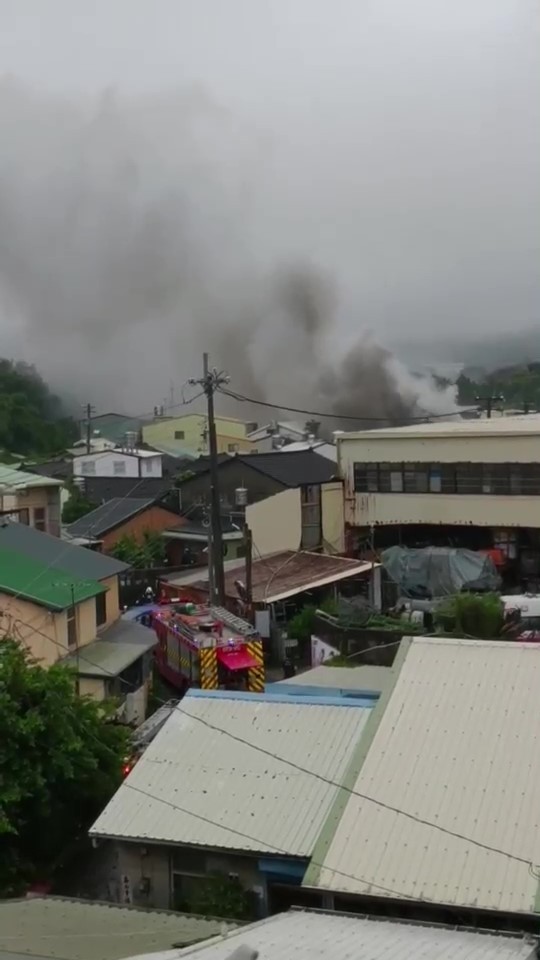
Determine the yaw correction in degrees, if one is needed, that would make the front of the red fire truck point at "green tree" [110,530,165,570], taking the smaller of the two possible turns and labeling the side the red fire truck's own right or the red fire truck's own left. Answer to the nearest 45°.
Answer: approximately 45° to the red fire truck's own right

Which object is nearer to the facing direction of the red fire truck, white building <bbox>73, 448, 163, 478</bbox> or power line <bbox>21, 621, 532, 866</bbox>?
the white building

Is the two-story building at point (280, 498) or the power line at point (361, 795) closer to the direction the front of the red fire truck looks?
the two-story building

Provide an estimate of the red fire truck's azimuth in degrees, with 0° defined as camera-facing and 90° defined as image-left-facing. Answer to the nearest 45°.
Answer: approximately 135°

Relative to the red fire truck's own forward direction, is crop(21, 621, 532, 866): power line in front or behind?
behind

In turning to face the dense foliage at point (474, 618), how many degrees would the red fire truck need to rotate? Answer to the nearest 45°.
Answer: approximately 135° to its right

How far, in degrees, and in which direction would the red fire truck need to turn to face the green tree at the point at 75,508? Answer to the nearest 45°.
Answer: approximately 45° to its right
